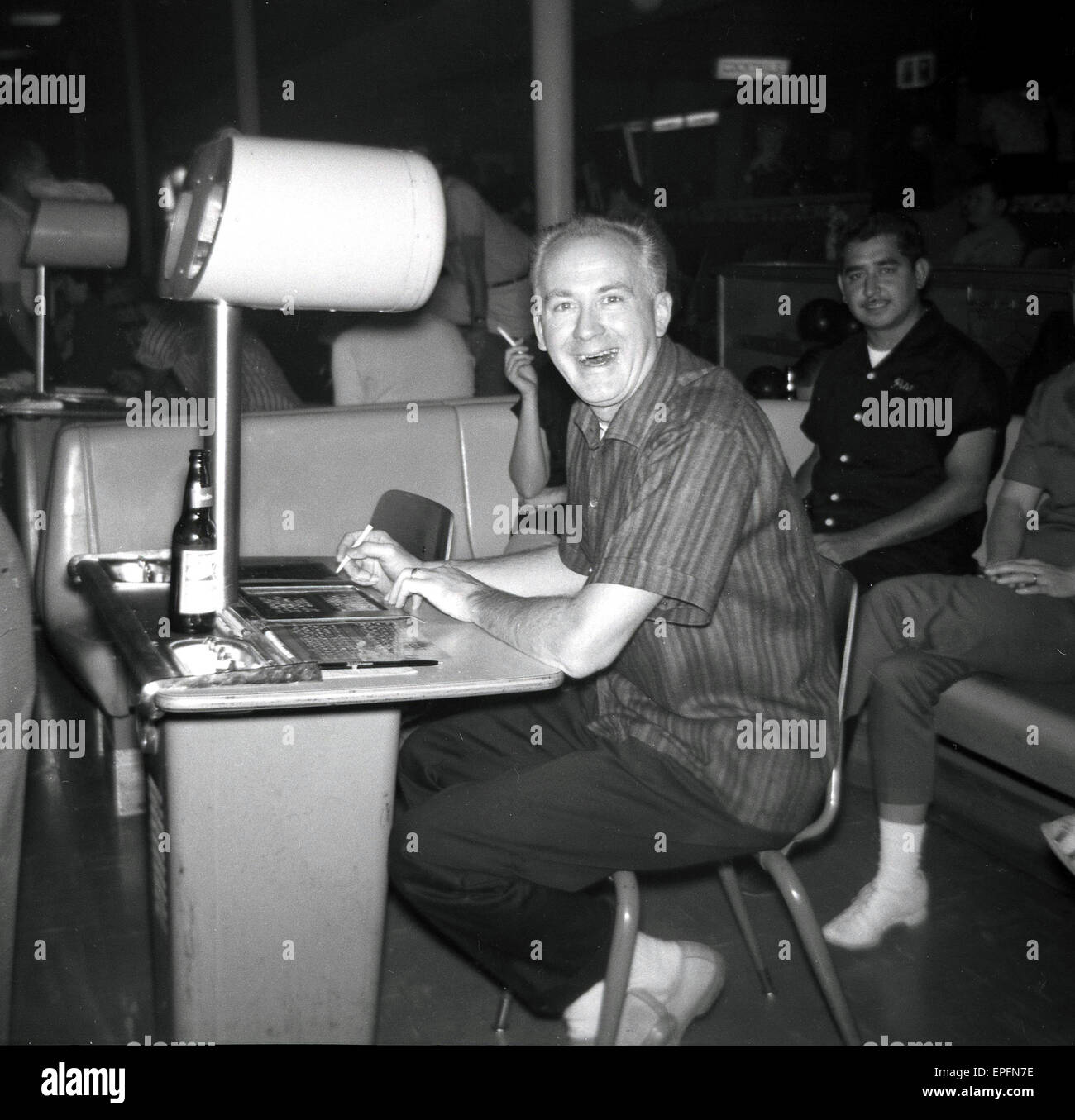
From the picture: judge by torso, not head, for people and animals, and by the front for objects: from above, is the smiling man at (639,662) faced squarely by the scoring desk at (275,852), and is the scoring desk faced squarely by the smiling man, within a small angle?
yes

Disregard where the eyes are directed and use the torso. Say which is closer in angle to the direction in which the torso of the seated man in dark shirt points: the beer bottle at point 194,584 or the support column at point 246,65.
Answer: the beer bottle

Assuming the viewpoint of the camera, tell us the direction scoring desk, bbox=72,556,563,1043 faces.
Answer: facing to the right of the viewer

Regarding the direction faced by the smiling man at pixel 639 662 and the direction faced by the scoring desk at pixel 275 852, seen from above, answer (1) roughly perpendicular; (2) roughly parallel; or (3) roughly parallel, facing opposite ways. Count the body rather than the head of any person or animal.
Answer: roughly parallel, facing opposite ways

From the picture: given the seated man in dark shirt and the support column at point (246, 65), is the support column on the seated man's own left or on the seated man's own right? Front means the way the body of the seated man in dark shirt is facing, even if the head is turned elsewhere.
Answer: on the seated man's own right

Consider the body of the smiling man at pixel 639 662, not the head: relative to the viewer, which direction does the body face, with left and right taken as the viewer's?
facing to the left of the viewer

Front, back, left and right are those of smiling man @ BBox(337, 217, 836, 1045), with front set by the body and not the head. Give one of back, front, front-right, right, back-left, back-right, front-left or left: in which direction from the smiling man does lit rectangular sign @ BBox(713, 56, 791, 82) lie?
right

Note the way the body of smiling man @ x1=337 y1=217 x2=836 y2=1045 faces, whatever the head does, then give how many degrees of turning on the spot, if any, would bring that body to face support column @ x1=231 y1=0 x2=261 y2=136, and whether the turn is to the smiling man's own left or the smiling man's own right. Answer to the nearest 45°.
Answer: approximately 90° to the smiling man's own right

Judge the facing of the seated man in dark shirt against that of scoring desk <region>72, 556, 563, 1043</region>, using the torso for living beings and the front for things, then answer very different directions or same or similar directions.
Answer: very different directions

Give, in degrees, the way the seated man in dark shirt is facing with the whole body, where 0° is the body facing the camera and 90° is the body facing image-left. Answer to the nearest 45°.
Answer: approximately 45°
